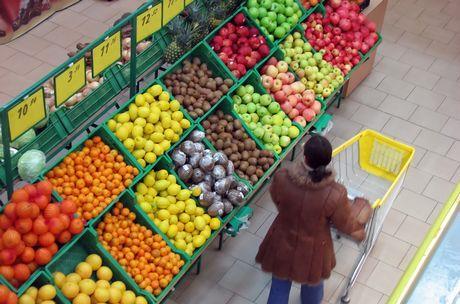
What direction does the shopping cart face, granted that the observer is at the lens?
facing away from the viewer and to the right of the viewer

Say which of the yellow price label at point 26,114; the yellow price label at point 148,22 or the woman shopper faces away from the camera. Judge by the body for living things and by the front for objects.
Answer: the woman shopper

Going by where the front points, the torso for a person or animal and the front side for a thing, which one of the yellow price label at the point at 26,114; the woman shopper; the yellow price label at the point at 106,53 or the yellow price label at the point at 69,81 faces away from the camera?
the woman shopper

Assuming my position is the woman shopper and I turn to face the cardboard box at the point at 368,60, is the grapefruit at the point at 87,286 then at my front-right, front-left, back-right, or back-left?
back-left

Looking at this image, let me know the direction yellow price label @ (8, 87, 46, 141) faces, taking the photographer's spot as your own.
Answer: facing the viewer and to the right of the viewer

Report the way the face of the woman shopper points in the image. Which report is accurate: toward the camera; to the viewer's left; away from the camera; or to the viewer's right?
away from the camera

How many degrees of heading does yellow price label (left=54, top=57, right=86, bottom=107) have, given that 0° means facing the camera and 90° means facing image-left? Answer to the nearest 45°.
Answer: approximately 315°

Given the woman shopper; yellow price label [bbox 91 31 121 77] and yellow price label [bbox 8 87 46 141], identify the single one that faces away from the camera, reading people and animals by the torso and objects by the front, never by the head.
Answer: the woman shopper

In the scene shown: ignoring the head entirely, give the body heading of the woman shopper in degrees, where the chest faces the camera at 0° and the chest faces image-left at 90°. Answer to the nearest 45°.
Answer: approximately 180°

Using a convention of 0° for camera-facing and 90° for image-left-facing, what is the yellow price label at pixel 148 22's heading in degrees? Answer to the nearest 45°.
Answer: approximately 315°

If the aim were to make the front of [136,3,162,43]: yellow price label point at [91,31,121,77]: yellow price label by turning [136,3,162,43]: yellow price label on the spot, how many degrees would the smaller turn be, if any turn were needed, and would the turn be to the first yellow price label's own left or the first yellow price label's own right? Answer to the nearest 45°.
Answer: approximately 90° to the first yellow price label's own right
